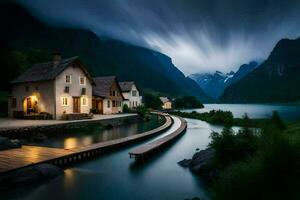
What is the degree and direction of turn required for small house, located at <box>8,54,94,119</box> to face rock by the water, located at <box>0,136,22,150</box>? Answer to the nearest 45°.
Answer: approximately 45° to its right

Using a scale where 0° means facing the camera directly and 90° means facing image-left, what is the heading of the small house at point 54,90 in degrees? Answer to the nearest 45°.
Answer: approximately 315°

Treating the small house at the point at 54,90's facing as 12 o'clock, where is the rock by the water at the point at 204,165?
The rock by the water is roughly at 1 o'clock from the small house.

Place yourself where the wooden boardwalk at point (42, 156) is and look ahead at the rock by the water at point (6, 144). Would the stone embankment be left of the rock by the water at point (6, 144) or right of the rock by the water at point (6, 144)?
right
